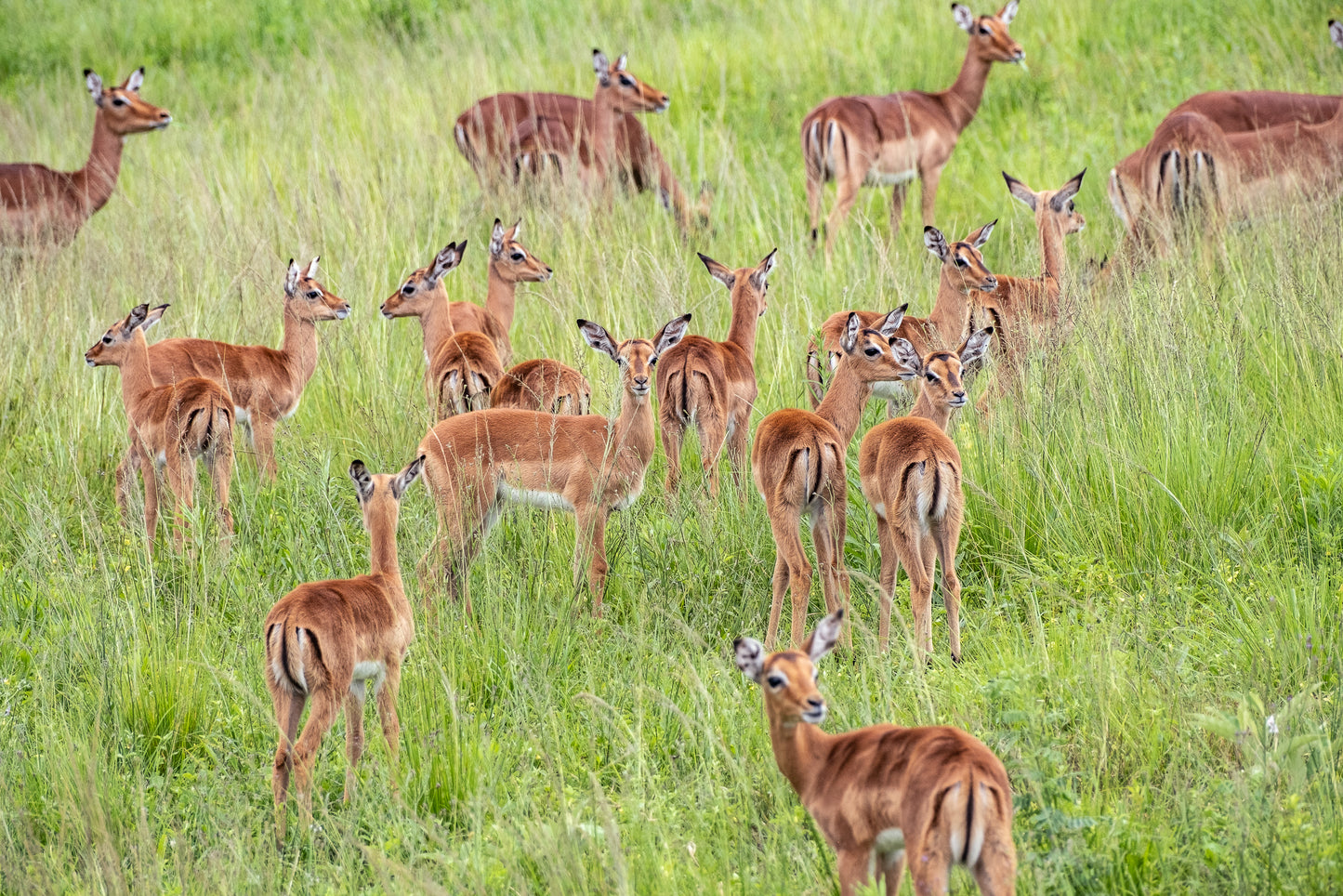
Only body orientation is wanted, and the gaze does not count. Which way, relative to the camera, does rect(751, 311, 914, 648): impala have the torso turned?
away from the camera

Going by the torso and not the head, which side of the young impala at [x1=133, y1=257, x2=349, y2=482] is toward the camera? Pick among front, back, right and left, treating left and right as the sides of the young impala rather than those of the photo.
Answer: right

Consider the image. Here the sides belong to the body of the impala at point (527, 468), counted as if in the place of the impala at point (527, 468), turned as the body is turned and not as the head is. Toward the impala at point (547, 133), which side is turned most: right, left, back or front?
left

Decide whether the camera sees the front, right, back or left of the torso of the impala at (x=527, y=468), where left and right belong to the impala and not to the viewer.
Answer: right

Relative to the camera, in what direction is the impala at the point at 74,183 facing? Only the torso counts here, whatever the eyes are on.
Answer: to the viewer's right

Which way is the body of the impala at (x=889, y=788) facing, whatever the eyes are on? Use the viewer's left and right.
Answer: facing away from the viewer and to the left of the viewer

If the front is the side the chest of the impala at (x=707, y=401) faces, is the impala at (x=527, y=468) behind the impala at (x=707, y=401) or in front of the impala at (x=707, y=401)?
behind

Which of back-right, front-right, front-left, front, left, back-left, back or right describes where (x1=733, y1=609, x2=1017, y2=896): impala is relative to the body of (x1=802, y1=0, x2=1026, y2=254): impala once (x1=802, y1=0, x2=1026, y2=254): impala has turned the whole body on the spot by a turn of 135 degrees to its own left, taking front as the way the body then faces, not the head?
left

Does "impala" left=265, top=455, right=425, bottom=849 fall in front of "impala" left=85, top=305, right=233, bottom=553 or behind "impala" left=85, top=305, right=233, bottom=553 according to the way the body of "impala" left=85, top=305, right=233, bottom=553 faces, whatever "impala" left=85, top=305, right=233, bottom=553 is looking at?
behind

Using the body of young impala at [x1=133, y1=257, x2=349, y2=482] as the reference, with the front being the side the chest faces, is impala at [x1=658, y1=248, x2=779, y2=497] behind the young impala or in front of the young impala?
in front

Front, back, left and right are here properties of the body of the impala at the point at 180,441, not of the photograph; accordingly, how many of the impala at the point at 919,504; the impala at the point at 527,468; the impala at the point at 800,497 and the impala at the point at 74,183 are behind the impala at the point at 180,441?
3

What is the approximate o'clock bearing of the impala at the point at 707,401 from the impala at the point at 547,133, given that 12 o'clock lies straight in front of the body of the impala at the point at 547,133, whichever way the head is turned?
the impala at the point at 707,401 is roughly at 3 o'clock from the impala at the point at 547,133.

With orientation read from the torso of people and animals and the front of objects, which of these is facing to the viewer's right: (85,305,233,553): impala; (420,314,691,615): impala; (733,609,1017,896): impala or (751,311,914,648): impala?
(420,314,691,615): impala

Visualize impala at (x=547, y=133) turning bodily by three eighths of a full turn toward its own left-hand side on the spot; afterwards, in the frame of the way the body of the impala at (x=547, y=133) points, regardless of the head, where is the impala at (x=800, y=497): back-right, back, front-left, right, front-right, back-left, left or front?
back-left

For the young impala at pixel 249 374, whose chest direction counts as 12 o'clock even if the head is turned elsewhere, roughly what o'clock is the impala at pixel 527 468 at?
The impala is roughly at 2 o'clock from the young impala.
